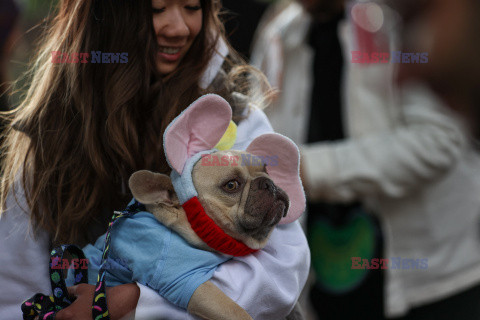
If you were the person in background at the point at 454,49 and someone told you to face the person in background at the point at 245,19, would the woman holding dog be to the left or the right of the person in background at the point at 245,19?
left

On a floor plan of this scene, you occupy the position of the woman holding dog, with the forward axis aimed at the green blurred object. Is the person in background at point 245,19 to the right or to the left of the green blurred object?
left

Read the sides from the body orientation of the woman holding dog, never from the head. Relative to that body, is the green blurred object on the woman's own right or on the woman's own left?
on the woman's own left

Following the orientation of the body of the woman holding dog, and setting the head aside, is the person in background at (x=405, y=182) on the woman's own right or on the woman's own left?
on the woman's own left

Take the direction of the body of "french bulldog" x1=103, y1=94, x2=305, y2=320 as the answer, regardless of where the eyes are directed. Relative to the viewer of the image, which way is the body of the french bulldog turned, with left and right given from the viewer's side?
facing the viewer and to the right of the viewer

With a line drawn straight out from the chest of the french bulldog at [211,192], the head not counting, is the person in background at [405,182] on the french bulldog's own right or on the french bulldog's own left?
on the french bulldog's own left

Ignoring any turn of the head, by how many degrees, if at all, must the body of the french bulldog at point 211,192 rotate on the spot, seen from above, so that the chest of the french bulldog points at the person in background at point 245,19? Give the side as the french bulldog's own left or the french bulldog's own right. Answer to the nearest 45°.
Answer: approximately 135° to the french bulldog's own left
